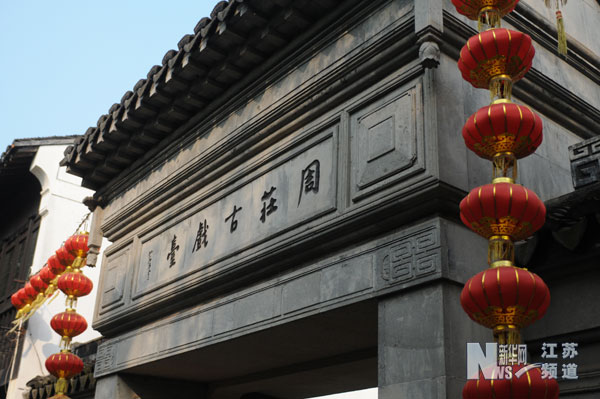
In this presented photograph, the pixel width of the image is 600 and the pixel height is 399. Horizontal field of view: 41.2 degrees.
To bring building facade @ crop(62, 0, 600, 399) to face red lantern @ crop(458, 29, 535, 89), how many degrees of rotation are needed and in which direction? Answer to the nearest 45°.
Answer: approximately 90° to its left

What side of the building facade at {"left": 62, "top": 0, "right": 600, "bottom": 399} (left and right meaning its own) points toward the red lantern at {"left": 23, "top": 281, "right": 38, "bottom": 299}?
right

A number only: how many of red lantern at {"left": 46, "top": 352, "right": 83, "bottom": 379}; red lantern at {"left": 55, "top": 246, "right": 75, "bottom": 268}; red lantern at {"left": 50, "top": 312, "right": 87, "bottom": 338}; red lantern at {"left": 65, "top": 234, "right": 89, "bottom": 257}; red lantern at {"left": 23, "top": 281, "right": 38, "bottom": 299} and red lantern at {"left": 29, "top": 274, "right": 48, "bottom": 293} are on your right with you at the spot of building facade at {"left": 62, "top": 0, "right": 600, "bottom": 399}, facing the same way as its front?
6

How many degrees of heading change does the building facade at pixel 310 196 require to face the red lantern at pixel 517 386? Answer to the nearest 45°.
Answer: approximately 90° to its left

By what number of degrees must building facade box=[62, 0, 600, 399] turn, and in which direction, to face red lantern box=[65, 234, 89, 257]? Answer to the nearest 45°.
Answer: approximately 90° to its right

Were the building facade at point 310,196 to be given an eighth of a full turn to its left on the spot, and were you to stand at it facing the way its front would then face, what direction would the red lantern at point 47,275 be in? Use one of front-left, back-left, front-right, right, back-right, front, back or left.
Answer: back-right

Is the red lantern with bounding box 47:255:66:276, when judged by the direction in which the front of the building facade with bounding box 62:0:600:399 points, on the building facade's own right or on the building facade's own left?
on the building facade's own right

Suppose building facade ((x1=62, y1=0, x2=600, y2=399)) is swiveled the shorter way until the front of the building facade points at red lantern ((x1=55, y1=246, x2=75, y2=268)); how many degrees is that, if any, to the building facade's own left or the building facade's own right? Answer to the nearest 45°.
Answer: approximately 90° to the building facade's own right

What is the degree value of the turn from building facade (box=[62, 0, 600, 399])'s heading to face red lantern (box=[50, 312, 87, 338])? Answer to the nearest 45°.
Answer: approximately 90° to its right
